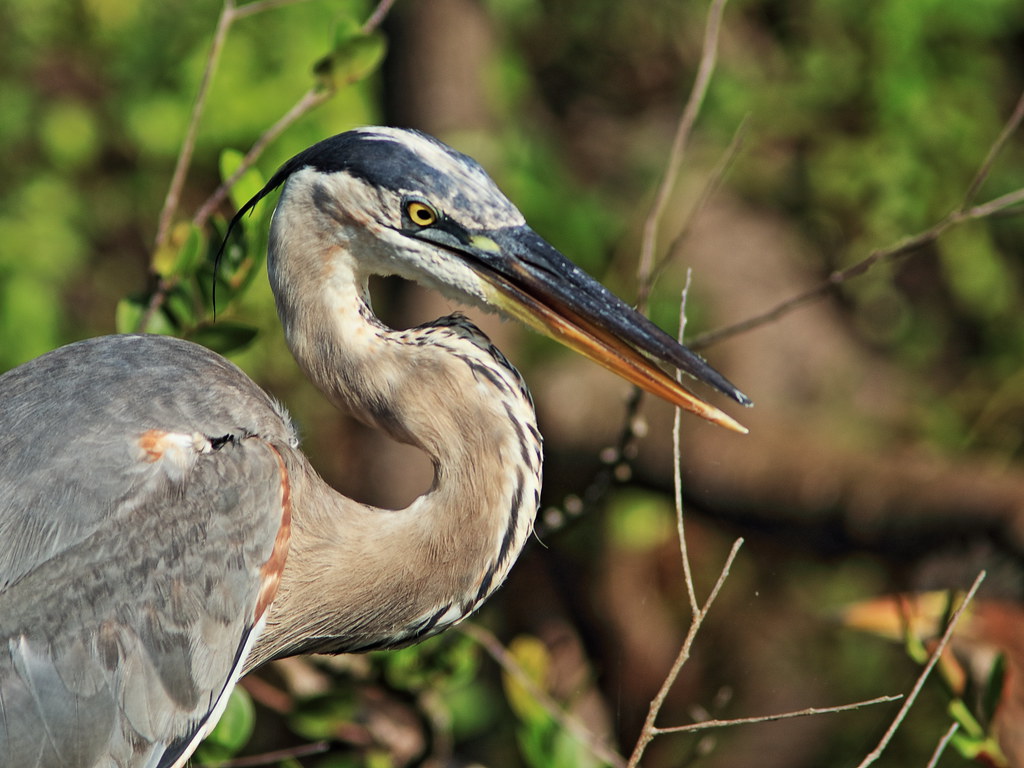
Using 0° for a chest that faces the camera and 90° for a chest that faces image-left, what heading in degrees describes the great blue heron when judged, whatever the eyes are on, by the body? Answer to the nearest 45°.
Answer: approximately 270°

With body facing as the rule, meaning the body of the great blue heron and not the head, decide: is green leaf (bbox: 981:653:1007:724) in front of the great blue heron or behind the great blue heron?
in front

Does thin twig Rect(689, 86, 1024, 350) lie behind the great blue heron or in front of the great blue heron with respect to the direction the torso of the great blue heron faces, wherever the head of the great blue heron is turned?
in front
